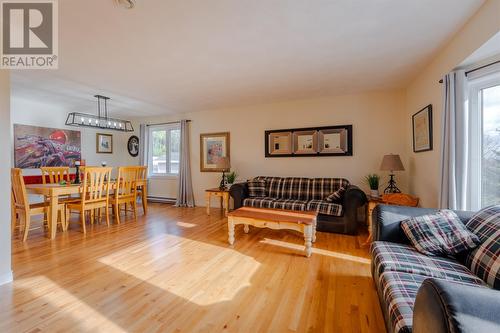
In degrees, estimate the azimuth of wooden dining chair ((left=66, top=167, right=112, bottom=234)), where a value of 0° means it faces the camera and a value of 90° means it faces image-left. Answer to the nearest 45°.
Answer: approximately 135°

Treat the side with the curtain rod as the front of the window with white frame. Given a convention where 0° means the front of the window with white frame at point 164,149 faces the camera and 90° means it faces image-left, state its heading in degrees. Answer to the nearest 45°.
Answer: approximately 45°

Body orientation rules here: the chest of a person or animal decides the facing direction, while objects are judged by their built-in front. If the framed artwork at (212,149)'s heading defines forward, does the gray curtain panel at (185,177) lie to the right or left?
on its right

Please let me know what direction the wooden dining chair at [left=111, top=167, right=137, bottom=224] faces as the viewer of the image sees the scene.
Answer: facing away from the viewer and to the left of the viewer

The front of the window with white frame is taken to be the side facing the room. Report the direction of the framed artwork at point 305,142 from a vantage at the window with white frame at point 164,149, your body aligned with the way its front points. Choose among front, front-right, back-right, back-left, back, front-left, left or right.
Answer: left

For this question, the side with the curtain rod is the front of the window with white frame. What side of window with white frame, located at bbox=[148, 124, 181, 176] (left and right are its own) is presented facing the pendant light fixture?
front

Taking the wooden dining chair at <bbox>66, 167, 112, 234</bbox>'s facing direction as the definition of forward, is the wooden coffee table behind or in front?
behind

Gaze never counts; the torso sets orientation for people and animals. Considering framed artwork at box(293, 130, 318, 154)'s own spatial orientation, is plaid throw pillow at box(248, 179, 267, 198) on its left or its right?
on its right

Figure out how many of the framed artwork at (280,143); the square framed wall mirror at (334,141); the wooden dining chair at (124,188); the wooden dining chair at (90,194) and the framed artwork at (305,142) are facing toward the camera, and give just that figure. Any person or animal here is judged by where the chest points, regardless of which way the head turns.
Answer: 3

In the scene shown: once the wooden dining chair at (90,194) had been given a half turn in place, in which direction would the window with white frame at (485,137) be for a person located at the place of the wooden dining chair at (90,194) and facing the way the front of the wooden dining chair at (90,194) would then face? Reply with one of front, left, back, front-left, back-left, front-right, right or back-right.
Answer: front

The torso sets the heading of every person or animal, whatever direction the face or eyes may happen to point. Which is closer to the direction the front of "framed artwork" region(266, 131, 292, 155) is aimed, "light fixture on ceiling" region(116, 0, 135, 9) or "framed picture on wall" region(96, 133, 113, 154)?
the light fixture on ceiling

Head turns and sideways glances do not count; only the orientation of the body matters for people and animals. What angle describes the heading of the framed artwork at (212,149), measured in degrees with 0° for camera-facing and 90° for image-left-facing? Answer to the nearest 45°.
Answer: approximately 45°

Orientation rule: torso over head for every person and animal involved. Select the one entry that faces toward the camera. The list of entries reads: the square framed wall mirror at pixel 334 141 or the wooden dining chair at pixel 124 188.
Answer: the square framed wall mirror

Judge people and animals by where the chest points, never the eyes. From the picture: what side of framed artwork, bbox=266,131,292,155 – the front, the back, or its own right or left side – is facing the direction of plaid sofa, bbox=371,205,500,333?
front

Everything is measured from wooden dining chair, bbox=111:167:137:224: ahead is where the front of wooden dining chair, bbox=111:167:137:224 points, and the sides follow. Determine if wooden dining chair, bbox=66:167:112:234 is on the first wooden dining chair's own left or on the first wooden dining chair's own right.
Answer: on the first wooden dining chair's own left

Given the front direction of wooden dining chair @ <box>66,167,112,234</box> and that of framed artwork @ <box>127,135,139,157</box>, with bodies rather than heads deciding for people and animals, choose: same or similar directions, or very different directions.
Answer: very different directions

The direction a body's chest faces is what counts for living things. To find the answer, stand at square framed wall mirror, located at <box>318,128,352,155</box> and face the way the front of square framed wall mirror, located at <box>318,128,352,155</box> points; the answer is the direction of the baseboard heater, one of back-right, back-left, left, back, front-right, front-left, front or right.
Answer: right

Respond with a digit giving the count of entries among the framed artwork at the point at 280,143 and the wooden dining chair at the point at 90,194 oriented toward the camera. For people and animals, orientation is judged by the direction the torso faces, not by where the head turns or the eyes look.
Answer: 1

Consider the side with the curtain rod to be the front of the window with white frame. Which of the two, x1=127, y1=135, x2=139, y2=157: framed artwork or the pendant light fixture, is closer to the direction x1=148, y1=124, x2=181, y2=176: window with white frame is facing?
the pendant light fixture

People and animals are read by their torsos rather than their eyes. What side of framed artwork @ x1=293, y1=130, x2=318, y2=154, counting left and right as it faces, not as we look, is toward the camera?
front
